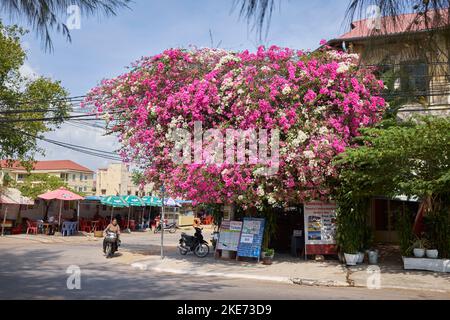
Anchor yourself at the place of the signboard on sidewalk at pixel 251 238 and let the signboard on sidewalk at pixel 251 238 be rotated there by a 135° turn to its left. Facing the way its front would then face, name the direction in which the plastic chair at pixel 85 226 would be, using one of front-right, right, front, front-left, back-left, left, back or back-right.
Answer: left

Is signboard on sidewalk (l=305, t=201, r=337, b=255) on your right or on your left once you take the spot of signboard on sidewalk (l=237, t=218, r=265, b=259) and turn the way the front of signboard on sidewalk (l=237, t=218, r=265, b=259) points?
on your left

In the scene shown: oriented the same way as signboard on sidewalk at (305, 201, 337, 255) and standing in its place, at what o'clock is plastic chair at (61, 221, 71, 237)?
The plastic chair is roughly at 4 o'clock from the signboard on sidewalk.

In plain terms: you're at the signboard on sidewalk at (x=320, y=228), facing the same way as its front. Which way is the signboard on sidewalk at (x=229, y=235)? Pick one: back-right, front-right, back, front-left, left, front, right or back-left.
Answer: right

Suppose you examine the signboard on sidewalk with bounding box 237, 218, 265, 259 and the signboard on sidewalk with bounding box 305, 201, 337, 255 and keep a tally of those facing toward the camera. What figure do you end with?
2

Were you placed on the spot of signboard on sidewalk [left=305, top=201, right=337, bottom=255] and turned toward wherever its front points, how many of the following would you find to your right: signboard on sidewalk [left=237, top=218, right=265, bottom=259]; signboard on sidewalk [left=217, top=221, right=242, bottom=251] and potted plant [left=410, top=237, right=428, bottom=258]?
2

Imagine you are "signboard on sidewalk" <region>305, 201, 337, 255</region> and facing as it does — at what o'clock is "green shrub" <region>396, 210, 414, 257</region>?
The green shrub is roughly at 10 o'clock from the signboard on sidewalk.

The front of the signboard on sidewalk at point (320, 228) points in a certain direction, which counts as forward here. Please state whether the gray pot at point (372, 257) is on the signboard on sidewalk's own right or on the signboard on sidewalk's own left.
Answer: on the signboard on sidewalk's own left

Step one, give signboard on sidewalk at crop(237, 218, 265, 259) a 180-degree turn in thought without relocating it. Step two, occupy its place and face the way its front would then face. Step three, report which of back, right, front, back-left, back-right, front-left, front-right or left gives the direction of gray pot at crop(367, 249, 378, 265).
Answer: right

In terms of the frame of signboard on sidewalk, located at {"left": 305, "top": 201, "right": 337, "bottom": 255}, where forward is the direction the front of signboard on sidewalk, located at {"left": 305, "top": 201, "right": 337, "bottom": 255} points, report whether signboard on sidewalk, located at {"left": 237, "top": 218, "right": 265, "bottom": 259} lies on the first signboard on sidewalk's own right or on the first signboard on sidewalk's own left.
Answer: on the first signboard on sidewalk's own right

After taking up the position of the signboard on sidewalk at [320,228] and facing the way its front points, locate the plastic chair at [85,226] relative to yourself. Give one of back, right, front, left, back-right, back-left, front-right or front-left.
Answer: back-right

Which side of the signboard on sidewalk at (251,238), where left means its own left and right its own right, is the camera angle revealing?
front

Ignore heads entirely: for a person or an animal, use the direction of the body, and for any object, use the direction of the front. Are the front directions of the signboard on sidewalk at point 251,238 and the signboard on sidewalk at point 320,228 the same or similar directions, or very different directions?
same or similar directions

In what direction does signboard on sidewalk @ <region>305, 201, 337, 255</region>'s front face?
toward the camera
